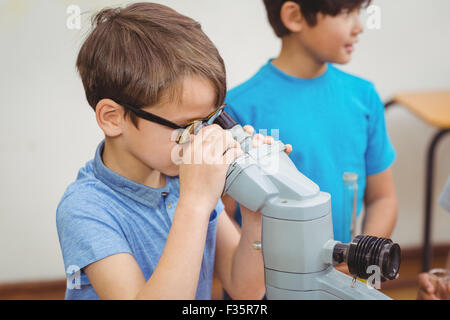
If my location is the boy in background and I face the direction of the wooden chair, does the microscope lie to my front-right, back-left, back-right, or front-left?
back-right

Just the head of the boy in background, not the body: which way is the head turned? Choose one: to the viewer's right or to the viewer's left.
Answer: to the viewer's right

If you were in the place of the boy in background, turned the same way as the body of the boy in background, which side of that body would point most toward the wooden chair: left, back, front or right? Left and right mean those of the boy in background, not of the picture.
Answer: left

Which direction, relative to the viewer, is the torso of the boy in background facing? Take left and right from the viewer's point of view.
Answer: facing the viewer and to the right of the viewer
